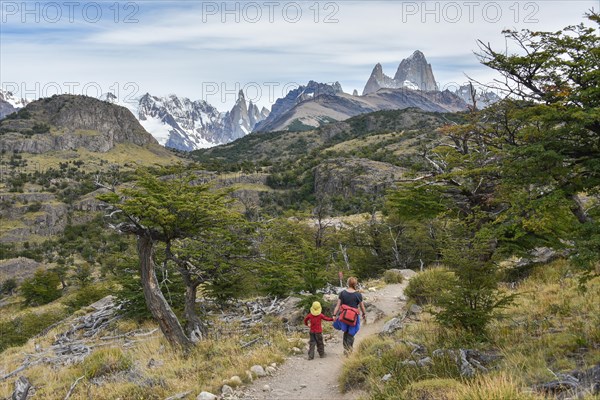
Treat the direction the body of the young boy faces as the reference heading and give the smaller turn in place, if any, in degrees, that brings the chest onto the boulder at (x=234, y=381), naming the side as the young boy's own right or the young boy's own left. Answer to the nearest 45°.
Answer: approximately 135° to the young boy's own left

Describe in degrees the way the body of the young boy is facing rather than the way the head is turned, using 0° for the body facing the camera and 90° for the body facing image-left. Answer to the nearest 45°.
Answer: approximately 180°

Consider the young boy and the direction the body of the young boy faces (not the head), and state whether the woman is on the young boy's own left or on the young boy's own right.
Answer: on the young boy's own right

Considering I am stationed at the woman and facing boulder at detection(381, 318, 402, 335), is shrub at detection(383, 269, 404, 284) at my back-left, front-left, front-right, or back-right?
front-left

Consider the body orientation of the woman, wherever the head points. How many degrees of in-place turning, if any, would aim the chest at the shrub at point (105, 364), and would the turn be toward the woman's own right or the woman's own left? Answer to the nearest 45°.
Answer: approximately 90° to the woman's own left

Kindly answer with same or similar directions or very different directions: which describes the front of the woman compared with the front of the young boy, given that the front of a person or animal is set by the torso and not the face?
same or similar directions

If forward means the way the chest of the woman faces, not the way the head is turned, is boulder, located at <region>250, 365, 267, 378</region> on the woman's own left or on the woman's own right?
on the woman's own left

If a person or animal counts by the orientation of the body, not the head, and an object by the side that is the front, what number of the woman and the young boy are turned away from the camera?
2

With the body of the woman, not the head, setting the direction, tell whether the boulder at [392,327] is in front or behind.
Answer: in front

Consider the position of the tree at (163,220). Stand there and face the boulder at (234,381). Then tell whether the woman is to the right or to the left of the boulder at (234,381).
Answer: left

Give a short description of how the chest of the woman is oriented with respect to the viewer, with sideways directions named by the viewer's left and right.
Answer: facing away from the viewer
